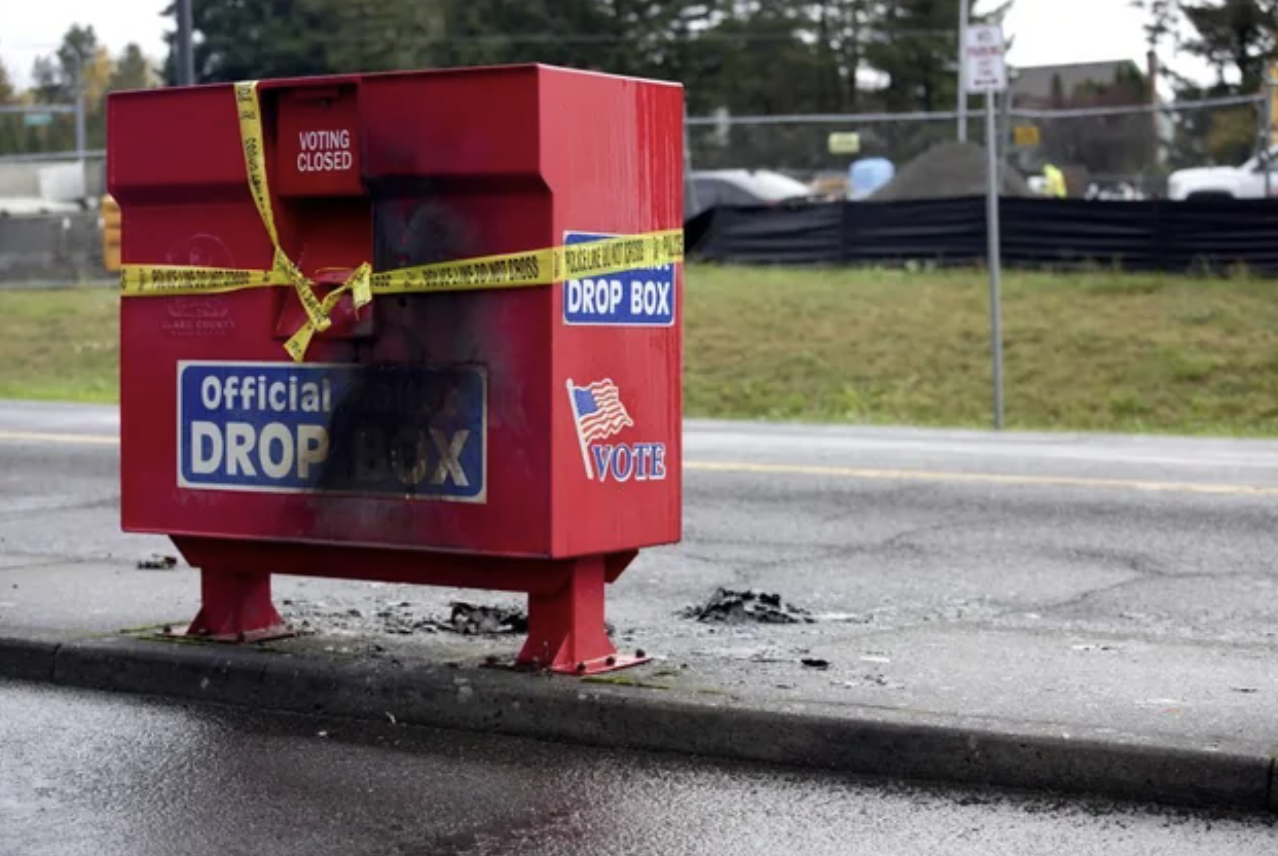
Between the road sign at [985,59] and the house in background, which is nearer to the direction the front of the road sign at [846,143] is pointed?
the road sign

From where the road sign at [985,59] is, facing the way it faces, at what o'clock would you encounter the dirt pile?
The dirt pile is roughly at 6 o'clock from the road sign.

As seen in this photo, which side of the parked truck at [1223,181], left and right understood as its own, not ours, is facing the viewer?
left

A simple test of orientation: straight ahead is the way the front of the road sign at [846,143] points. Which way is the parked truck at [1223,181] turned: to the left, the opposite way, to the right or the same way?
to the right

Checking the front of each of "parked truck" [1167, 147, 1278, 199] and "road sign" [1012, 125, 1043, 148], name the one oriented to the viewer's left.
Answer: the parked truck

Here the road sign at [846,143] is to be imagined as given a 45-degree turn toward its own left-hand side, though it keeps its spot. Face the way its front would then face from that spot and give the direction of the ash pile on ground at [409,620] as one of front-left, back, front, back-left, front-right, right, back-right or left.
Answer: front-right

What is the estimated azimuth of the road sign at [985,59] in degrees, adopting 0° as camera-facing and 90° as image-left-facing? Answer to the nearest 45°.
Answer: approximately 0°

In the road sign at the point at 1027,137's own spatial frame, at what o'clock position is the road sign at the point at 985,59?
the road sign at the point at 985,59 is roughly at 12 o'clock from the road sign at the point at 1027,137.

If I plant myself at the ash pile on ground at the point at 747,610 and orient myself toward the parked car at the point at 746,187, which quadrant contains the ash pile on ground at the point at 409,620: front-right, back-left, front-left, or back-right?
back-left

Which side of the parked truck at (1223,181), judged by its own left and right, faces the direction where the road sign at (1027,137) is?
front

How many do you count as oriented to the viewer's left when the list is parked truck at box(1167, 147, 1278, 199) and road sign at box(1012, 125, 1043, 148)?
1

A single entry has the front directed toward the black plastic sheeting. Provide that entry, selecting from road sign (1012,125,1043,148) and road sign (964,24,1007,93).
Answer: road sign (1012,125,1043,148)

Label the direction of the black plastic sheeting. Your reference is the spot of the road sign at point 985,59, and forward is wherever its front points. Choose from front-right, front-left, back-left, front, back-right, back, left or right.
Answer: back

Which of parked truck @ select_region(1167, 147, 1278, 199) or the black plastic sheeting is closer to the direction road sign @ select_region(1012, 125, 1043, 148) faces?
the black plastic sheeting
